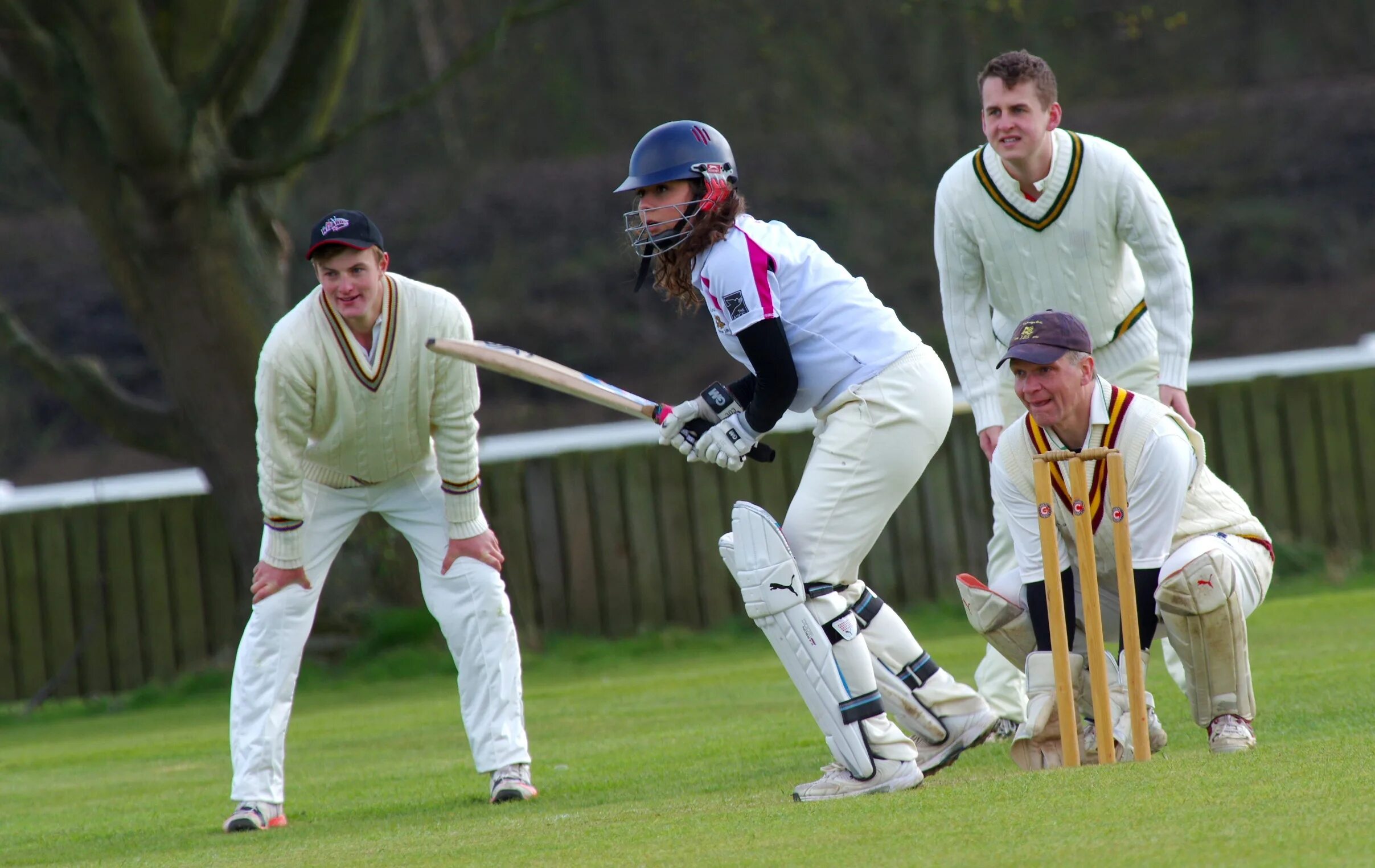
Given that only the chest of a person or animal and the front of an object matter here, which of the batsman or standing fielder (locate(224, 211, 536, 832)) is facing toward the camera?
the standing fielder

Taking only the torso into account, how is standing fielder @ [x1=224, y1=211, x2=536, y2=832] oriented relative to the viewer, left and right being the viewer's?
facing the viewer

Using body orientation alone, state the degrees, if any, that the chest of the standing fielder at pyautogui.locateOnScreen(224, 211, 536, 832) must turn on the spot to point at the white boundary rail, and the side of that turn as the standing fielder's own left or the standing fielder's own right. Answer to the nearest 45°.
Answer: approximately 180°

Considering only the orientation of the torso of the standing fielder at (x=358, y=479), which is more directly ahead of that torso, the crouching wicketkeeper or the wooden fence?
the crouching wicketkeeper

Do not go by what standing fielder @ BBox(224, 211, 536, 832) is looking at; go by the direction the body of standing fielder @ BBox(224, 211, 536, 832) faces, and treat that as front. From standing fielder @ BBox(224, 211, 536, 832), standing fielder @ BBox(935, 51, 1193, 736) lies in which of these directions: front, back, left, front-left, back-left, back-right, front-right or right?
left

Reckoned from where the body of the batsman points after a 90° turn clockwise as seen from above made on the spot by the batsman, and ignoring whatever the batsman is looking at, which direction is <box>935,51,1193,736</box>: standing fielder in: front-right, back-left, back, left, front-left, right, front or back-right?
front-right

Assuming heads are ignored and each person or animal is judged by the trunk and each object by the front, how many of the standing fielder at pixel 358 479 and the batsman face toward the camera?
1

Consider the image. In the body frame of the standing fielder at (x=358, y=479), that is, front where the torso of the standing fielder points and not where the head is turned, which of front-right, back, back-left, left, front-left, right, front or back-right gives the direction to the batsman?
front-left

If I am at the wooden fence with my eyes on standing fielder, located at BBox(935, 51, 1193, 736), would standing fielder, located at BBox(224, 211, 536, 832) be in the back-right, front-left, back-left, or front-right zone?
front-right

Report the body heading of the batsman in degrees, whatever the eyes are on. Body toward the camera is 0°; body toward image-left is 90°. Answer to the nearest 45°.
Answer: approximately 90°

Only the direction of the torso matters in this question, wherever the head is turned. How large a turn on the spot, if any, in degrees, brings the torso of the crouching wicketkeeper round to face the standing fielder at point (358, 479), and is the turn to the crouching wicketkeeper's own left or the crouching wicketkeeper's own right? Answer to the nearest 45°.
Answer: approximately 45° to the crouching wicketkeeper's own right

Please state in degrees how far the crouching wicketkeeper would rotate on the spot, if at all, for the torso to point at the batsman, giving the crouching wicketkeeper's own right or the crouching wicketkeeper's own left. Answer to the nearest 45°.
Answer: approximately 45° to the crouching wicketkeeper's own right

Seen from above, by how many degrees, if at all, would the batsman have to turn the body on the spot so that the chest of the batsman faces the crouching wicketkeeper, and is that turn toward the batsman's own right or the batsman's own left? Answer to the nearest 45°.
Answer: approximately 180°

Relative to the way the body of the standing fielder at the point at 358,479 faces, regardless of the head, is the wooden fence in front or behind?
behind
